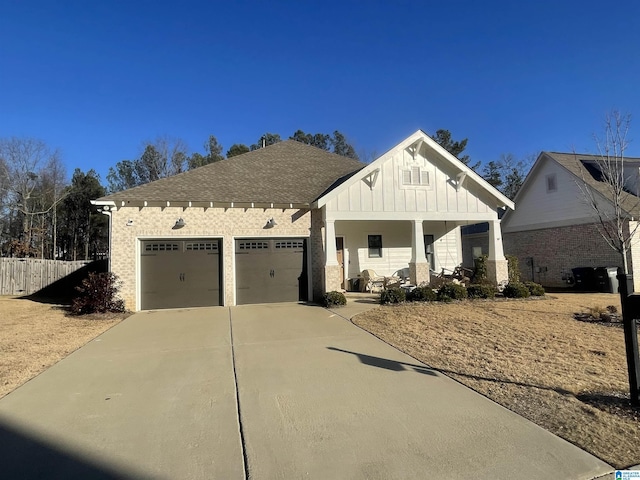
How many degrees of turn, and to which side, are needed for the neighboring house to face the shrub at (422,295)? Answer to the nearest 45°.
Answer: approximately 45° to its right

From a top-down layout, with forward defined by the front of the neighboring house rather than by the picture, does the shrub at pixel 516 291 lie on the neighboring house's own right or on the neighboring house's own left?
on the neighboring house's own right

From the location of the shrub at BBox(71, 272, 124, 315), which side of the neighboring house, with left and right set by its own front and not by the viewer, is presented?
right

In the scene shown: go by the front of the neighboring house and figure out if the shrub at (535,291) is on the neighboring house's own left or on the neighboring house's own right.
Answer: on the neighboring house's own right

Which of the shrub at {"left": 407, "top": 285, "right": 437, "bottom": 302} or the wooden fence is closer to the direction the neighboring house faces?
the shrub

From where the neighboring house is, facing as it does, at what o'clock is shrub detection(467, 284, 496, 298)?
The shrub is roughly at 2 o'clock from the neighboring house.

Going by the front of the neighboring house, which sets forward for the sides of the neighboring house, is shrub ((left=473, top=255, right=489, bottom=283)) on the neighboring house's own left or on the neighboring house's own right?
on the neighboring house's own right

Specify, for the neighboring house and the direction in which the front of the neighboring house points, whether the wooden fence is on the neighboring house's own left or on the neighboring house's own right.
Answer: on the neighboring house's own right

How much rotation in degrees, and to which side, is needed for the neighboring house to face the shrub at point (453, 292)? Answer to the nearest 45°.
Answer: approximately 45° to its right
